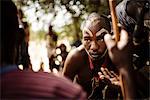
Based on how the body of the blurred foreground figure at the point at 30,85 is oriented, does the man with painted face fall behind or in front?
in front

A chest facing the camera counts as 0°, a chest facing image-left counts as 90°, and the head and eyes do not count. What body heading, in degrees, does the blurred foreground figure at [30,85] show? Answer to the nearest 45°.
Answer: approximately 180°

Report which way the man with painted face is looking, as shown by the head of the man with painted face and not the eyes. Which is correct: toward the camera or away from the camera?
toward the camera
